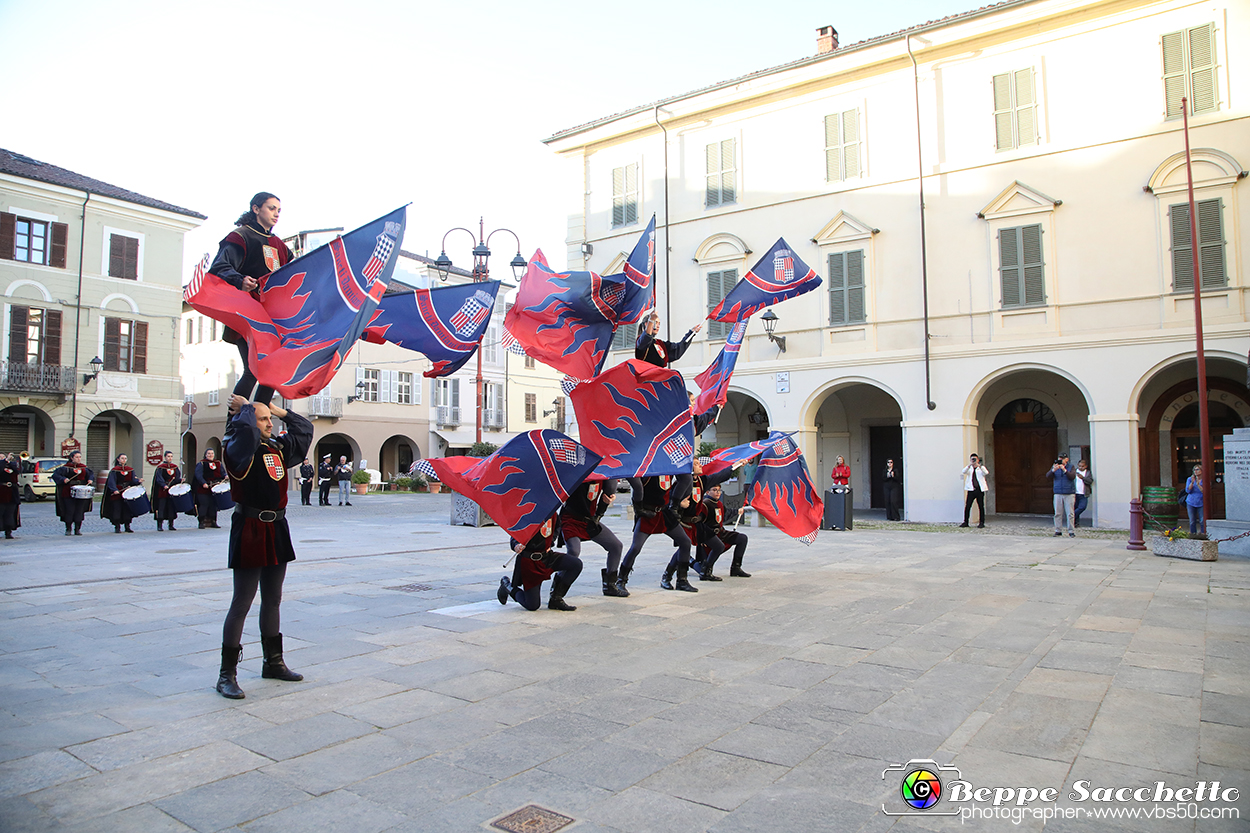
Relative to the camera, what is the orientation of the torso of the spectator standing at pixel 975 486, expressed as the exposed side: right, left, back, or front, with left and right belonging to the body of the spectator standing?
front

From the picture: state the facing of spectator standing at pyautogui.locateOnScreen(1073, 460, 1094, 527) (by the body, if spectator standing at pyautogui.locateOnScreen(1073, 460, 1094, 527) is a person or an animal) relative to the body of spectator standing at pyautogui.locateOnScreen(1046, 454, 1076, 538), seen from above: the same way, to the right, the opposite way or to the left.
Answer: the same way

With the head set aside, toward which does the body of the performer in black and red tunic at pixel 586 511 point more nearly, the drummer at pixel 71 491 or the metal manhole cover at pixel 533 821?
the metal manhole cover

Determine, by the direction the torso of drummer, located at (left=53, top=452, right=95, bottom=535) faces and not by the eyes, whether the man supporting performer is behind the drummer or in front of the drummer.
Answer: in front

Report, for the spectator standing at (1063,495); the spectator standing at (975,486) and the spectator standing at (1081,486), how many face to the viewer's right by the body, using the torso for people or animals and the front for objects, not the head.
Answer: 0

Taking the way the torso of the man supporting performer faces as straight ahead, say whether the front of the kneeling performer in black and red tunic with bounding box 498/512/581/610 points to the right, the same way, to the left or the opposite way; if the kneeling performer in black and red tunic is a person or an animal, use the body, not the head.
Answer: the same way

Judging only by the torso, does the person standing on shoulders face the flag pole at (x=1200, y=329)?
no

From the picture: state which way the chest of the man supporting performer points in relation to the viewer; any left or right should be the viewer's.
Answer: facing the viewer and to the right of the viewer

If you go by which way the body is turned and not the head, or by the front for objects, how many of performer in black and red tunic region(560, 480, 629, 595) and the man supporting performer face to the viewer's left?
0

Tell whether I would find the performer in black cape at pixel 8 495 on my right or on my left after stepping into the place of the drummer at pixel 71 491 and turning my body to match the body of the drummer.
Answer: on my right

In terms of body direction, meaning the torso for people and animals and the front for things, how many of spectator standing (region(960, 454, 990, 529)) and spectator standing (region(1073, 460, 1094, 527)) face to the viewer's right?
0

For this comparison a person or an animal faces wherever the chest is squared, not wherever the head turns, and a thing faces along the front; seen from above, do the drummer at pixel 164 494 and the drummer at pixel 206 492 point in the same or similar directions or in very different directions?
same or similar directions
